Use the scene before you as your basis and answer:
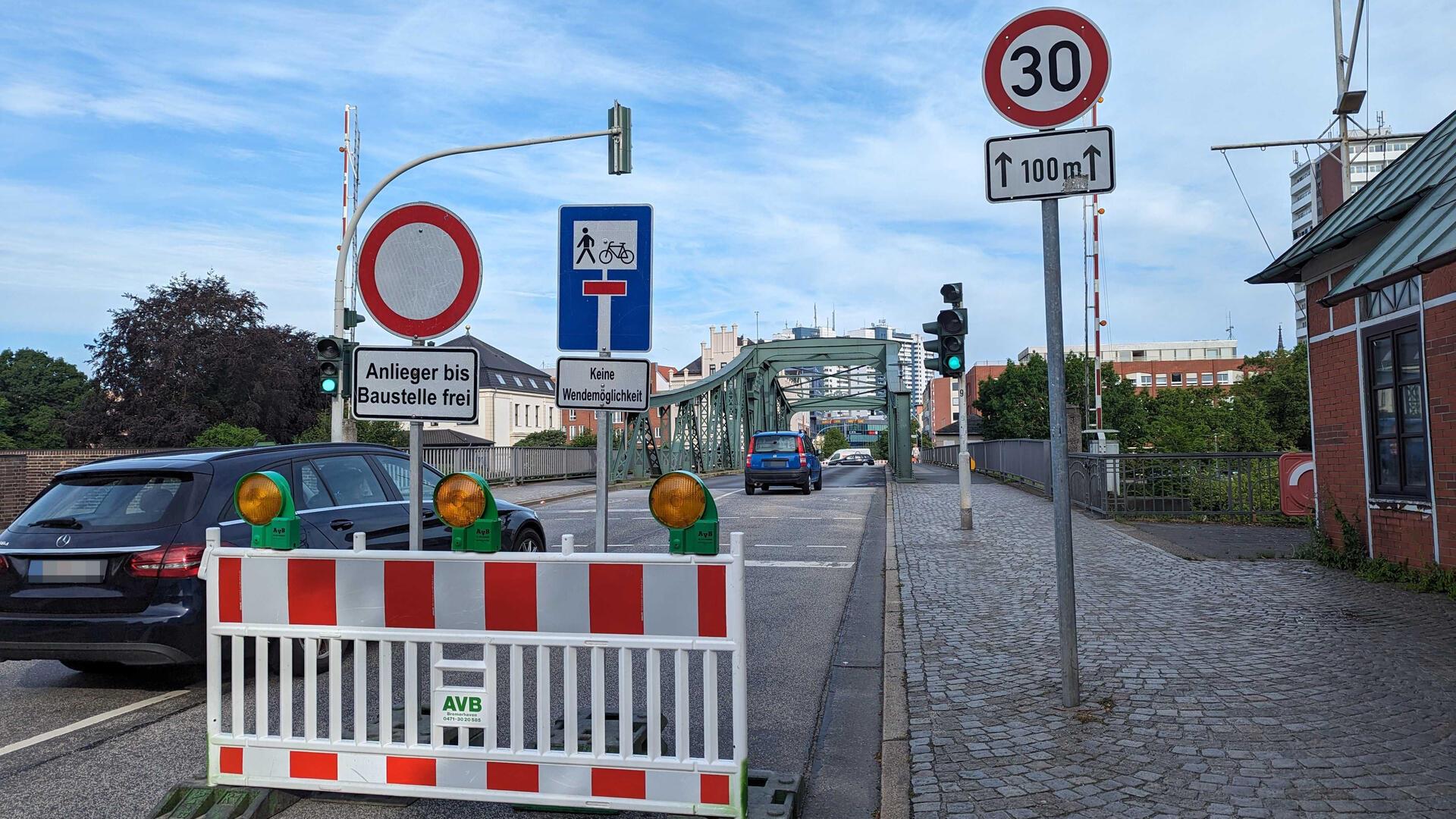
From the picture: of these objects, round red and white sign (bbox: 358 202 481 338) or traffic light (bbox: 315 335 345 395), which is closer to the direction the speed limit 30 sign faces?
the round red and white sign

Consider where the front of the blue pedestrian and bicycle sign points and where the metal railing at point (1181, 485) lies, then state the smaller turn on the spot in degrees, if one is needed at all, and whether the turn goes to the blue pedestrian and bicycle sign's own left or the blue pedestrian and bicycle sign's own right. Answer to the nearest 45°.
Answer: approximately 135° to the blue pedestrian and bicycle sign's own left

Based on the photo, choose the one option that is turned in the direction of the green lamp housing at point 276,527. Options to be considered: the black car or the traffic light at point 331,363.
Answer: the traffic light

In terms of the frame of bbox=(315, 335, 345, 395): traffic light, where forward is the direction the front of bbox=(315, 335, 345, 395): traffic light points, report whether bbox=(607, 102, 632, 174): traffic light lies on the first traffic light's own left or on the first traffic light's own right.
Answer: on the first traffic light's own left

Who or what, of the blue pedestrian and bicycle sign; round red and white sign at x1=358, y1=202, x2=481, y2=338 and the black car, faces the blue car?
the black car

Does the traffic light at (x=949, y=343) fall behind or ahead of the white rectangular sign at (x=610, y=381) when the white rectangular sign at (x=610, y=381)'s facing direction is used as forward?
behind

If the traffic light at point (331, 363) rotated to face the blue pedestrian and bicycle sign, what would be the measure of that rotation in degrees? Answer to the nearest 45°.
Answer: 0° — it already faces it

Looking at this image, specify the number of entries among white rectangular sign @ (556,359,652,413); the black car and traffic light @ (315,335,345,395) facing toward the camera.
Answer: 2

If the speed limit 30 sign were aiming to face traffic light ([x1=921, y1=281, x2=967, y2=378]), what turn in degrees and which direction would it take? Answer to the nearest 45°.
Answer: approximately 180°
